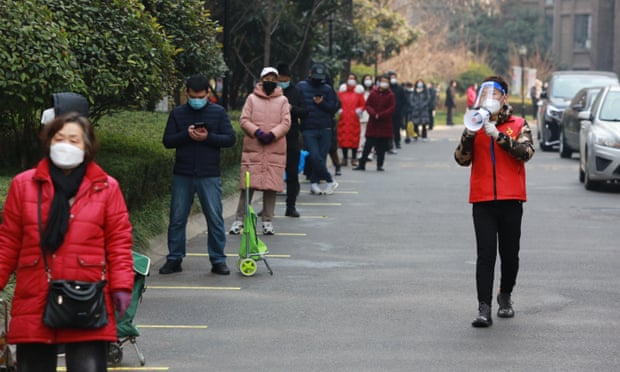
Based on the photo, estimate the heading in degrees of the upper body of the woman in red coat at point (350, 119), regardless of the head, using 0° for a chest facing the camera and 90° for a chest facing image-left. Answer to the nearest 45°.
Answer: approximately 0°

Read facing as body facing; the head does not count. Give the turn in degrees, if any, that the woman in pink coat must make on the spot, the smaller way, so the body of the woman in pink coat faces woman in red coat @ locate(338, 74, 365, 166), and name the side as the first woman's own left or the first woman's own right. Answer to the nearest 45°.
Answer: approximately 180°

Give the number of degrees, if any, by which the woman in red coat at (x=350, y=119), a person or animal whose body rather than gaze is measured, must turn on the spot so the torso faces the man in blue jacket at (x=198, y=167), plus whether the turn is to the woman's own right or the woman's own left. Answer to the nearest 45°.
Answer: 0° — they already face them

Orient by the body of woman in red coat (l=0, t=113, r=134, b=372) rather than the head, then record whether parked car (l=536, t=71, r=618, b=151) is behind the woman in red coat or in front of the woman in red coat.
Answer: behind

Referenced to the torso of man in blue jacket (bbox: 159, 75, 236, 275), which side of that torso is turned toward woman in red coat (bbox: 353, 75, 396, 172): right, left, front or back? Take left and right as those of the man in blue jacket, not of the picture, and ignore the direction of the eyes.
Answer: back

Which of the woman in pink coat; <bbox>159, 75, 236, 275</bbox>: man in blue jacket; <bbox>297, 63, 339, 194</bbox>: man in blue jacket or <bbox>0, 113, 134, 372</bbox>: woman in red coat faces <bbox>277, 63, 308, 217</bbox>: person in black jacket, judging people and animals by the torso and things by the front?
<bbox>297, 63, 339, 194</bbox>: man in blue jacket

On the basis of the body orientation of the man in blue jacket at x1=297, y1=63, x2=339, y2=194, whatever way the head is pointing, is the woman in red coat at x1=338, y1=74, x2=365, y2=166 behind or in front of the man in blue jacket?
behind

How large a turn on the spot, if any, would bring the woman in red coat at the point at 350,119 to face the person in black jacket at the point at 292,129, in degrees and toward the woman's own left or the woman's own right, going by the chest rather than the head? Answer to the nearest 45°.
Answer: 0° — they already face them

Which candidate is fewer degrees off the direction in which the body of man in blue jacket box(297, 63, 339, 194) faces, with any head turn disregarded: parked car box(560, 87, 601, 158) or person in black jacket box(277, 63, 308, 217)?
the person in black jacket

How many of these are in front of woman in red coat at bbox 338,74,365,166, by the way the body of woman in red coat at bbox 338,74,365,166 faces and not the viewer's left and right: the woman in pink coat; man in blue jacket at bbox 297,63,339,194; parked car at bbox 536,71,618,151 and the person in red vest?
3

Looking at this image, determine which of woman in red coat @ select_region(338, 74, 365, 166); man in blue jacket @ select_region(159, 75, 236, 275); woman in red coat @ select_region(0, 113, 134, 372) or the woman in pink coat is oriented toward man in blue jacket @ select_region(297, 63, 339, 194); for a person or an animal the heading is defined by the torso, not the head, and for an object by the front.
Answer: woman in red coat @ select_region(338, 74, 365, 166)

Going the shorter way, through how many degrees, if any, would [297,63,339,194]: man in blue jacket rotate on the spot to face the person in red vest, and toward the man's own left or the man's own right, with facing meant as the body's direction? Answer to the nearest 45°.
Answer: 0° — they already face them
